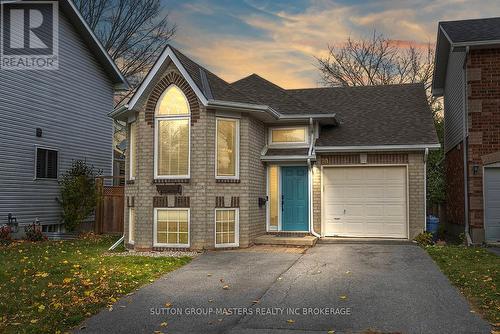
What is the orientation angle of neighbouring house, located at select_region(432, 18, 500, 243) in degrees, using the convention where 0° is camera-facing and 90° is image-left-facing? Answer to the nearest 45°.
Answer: approximately 0°

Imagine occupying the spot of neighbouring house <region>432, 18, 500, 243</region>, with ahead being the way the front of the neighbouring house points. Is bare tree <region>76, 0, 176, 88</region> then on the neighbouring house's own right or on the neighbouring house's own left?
on the neighbouring house's own right

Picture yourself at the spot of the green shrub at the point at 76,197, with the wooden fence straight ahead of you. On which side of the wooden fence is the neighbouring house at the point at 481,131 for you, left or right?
right

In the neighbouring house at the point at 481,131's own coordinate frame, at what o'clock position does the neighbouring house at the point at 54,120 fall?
the neighbouring house at the point at 54,120 is roughly at 3 o'clock from the neighbouring house at the point at 481,131.

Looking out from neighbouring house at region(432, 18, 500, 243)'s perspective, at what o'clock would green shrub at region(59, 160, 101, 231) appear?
The green shrub is roughly at 3 o'clock from the neighbouring house.

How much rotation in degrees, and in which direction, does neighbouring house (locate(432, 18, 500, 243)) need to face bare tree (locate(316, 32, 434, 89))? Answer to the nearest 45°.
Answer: approximately 180°

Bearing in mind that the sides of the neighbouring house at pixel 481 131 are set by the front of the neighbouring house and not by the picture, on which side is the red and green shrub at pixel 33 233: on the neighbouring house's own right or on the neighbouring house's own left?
on the neighbouring house's own right

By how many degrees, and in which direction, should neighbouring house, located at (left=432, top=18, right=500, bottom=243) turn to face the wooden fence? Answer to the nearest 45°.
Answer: approximately 90° to its right
